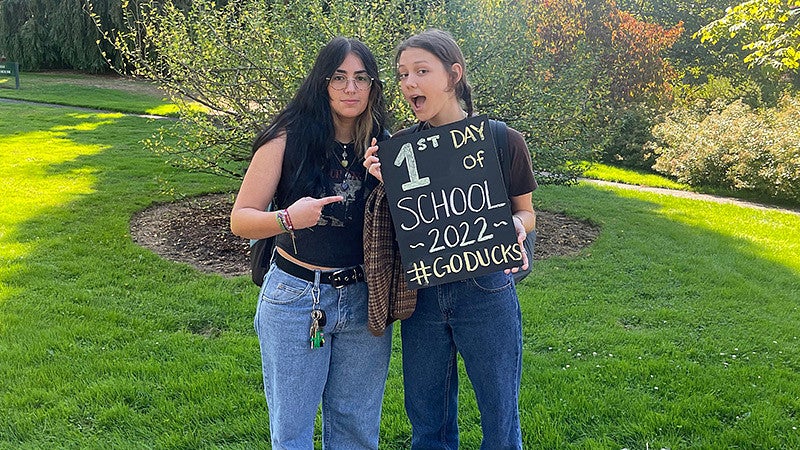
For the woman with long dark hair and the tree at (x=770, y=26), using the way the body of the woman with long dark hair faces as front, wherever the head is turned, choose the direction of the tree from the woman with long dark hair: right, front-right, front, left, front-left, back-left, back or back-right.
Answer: left

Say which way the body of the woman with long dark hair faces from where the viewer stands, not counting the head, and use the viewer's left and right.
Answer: facing the viewer and to the right of the viewer

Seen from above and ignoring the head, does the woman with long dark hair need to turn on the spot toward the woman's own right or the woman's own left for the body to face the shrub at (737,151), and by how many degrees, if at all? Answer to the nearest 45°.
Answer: approximately 90° to the woman's own left
